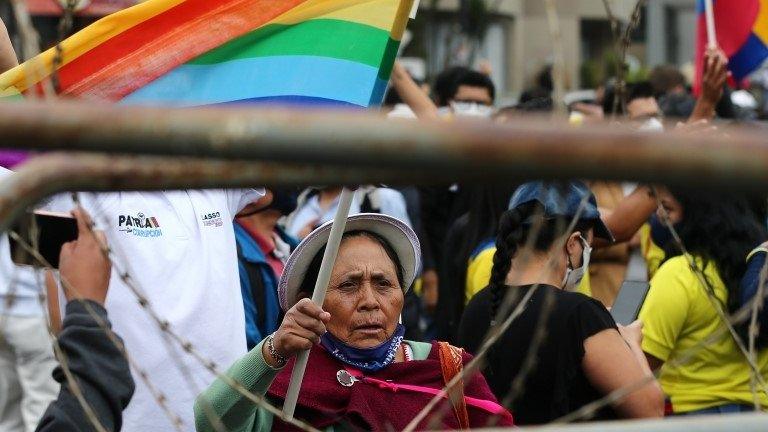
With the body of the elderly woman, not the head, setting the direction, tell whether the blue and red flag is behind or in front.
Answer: behind

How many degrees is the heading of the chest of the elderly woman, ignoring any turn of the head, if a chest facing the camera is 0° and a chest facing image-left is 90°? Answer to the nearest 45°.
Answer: approximately 0°

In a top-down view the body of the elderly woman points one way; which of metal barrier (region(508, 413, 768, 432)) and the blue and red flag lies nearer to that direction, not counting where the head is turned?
the metal barrier

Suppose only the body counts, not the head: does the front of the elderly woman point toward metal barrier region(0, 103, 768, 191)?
yes

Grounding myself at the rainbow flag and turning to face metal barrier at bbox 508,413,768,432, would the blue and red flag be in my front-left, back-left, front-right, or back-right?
back-left

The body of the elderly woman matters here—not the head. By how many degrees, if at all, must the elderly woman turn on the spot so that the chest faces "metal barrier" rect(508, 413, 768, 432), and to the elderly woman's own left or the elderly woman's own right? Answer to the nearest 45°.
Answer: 0° — they already face it
